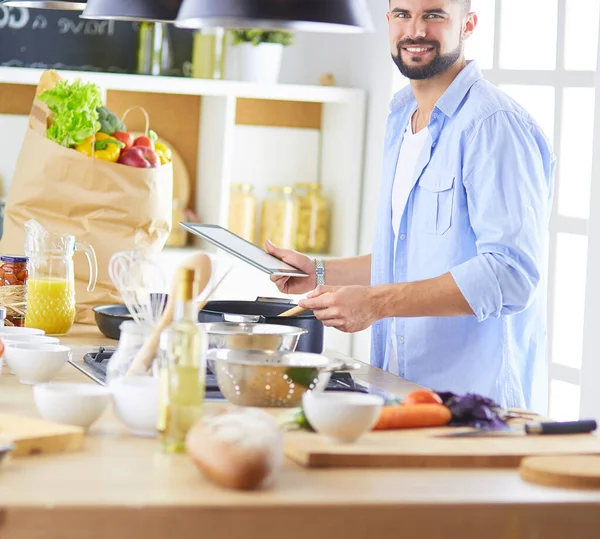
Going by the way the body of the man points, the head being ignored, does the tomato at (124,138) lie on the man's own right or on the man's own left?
on the man's own right

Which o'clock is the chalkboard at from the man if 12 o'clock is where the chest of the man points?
The chalkboard is roughly at 3 o'clock from the man.

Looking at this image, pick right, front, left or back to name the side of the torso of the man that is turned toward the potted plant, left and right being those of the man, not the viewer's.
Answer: right

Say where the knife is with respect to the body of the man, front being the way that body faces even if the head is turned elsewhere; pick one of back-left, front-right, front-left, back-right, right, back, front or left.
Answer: front-left

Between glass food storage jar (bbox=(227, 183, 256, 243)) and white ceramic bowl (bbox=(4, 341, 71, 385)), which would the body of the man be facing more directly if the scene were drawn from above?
the white ceramic bowl

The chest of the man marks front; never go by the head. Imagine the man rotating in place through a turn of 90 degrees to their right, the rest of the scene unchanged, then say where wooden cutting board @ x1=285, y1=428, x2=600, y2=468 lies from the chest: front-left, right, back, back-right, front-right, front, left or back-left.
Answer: back-left

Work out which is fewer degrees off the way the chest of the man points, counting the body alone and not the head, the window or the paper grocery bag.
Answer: the paper grocery bag

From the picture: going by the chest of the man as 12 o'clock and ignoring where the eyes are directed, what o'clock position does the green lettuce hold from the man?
The green lettuce is roughly at 2 o'clock from the man.

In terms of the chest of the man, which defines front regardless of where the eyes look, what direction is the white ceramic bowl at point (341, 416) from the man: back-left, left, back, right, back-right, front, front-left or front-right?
front-left

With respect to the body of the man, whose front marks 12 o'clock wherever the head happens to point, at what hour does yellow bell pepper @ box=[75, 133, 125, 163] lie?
The yellow bell pepper is roughly at 2 o'clock from the man.

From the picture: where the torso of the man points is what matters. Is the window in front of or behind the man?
behind

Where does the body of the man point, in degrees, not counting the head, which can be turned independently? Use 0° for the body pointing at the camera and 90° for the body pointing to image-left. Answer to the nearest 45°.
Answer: approximately 45°

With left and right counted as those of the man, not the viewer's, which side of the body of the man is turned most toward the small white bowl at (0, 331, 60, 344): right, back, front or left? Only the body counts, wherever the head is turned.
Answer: front

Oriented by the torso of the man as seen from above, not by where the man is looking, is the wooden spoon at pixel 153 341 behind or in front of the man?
in front
